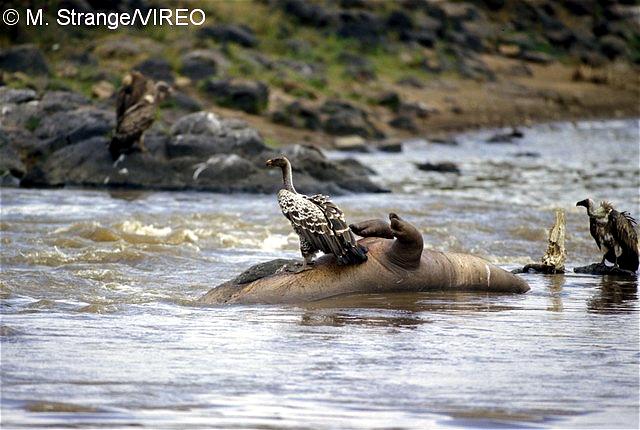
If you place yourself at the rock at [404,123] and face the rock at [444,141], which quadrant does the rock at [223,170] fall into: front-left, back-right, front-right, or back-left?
front-right

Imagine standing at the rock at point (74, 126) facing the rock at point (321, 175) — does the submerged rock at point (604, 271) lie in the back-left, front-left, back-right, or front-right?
front-right

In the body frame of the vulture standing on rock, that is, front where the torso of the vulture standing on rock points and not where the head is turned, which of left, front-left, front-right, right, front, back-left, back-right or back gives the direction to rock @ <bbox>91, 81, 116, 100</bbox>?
left

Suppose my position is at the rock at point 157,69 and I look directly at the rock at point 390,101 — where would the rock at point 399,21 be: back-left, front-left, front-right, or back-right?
front-left

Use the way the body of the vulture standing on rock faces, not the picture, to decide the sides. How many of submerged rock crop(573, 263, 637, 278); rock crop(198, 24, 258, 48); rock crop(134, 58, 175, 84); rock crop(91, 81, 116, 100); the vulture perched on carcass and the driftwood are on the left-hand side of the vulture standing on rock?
3

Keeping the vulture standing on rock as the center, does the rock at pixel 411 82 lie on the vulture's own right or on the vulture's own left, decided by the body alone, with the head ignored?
on the vulture's own left

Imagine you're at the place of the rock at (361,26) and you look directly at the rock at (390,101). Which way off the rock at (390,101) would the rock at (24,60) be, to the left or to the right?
right

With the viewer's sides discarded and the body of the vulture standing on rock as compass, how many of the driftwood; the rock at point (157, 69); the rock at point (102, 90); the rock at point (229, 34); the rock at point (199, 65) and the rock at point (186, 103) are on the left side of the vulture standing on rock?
5

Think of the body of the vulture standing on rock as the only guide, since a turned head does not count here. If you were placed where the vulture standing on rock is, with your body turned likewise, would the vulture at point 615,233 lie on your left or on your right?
on your right

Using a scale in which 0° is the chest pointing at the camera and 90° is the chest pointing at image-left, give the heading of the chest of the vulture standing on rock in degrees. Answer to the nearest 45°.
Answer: approximately 270°
